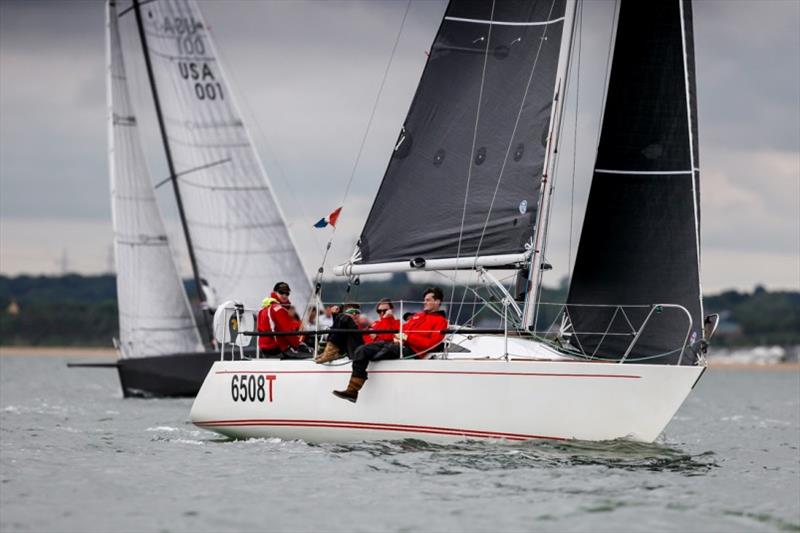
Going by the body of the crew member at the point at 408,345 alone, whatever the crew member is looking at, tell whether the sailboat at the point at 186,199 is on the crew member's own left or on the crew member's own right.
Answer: on the crew member's own right

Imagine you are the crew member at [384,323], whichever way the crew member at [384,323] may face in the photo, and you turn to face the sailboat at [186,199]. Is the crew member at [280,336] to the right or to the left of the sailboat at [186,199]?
left

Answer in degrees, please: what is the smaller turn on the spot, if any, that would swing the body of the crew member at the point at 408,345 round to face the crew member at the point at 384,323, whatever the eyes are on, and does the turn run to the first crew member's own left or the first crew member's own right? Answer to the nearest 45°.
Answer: approximately 45° to the first crew member's own right

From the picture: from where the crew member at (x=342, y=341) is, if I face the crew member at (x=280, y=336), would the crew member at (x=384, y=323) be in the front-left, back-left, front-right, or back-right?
back-right

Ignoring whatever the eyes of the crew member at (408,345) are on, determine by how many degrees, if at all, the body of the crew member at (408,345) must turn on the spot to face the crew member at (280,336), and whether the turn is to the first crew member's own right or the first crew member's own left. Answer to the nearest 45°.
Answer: approximately 45° to the first crew member's own right
